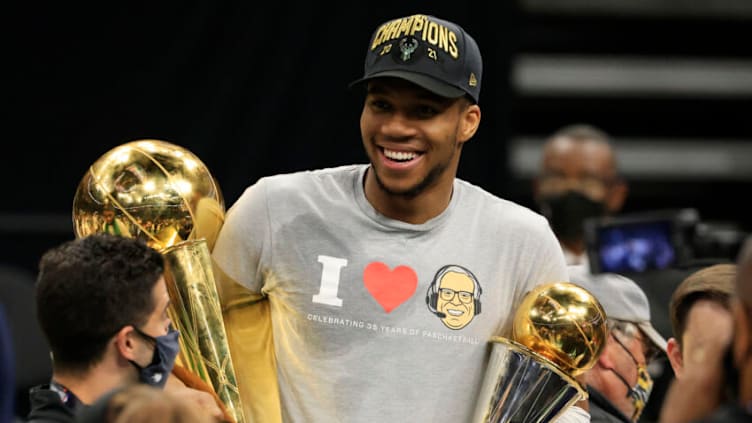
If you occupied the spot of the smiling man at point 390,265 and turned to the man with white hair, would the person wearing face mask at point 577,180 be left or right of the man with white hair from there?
left

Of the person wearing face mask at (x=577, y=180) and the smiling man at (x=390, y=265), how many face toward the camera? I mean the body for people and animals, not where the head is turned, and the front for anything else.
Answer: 2

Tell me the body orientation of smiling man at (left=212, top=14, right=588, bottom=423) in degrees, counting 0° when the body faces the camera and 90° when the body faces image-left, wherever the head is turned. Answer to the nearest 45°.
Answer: approximately 0°

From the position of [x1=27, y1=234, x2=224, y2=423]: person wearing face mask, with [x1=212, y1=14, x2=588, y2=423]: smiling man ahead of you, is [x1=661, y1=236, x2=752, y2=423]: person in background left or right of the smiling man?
right

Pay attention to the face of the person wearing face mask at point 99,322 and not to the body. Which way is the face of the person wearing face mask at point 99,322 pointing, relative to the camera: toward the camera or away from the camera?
away from the camera
